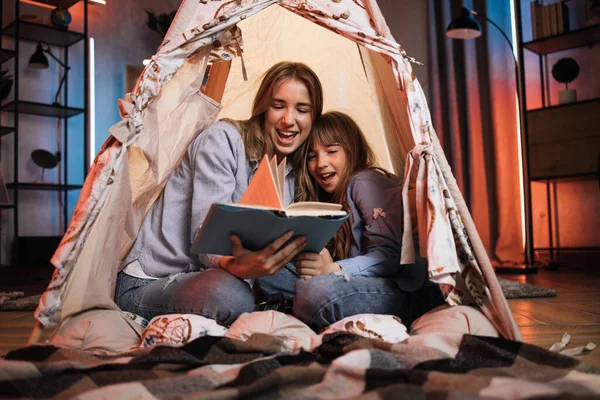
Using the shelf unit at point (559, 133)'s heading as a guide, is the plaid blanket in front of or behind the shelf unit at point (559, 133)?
in front

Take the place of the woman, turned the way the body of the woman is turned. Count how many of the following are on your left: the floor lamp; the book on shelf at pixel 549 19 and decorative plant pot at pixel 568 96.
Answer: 3

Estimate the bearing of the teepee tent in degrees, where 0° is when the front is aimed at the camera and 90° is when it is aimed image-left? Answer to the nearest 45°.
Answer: approximately 0°

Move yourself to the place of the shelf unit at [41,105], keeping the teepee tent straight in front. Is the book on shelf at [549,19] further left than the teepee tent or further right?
left

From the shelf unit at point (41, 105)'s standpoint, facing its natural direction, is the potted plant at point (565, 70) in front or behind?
in front

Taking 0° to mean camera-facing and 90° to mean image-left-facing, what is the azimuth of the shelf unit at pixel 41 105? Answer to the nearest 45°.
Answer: approximately 315°

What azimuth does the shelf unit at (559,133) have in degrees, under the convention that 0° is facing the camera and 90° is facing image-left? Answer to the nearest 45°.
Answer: approximately 45°

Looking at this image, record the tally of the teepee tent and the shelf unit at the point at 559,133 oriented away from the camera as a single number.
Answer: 0

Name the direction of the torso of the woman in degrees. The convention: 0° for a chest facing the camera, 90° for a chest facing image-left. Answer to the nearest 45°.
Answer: approximately 315°
